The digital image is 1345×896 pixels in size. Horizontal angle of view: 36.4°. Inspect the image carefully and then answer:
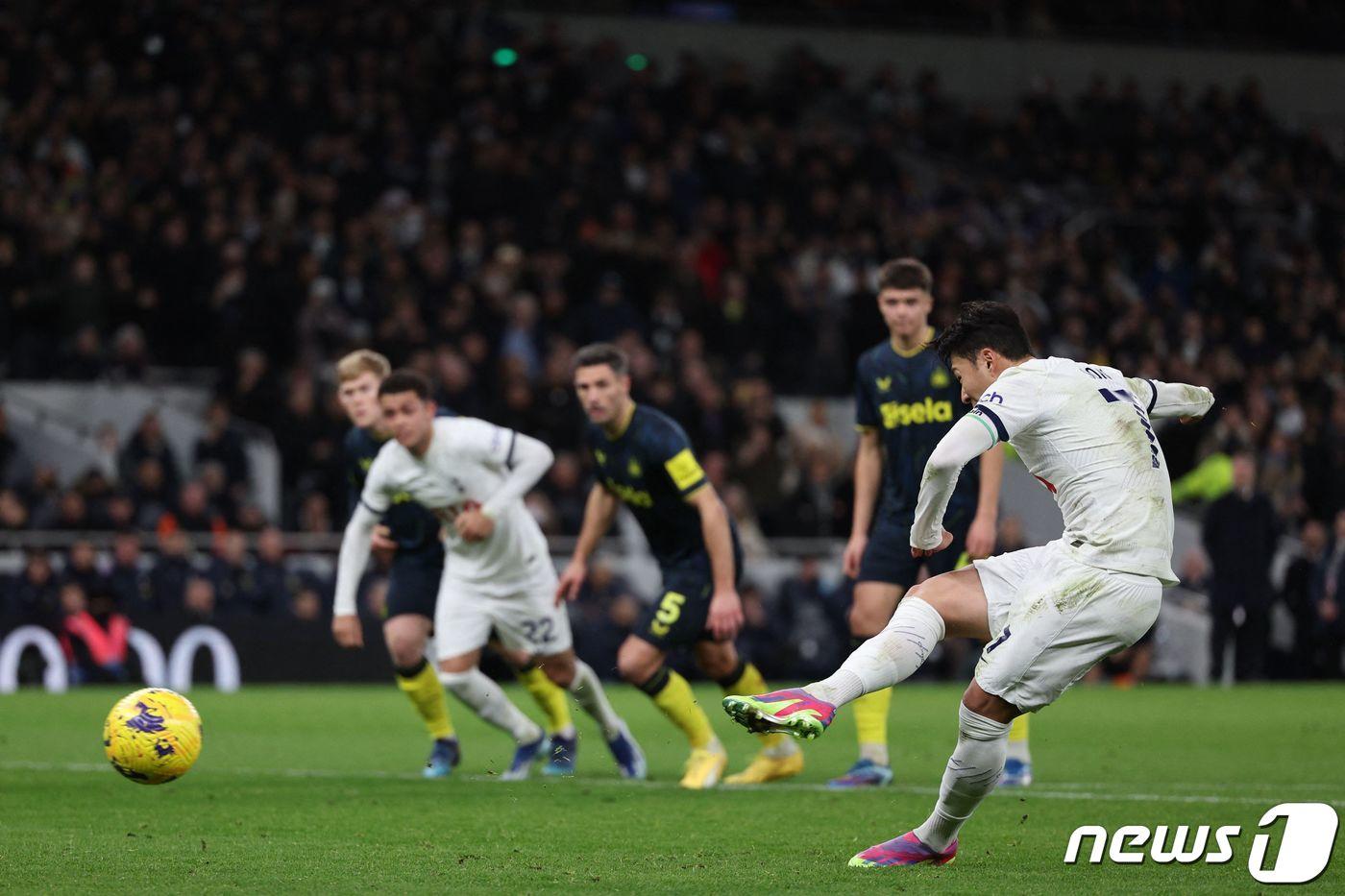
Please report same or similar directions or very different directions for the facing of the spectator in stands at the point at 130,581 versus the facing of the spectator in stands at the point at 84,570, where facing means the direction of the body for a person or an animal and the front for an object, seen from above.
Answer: same or similar directions

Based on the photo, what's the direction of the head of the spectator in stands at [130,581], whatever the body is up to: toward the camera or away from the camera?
toward the camera

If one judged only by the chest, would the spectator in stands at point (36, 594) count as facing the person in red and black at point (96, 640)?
no

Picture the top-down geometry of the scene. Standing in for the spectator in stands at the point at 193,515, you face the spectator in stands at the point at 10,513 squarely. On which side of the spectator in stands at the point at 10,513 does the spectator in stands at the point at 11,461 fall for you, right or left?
right

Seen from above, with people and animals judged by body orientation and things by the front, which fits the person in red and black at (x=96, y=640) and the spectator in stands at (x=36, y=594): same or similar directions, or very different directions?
same or similar directions

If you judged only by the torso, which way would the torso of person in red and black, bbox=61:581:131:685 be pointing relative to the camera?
toward the camera

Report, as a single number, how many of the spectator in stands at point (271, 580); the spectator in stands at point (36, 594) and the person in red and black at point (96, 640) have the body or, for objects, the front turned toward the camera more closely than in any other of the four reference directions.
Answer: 3

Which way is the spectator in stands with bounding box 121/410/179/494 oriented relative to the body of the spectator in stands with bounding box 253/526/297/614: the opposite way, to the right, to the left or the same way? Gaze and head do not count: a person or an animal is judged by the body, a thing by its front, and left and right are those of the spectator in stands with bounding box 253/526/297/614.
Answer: the same way

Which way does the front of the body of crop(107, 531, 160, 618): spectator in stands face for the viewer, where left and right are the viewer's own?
facing the viewer

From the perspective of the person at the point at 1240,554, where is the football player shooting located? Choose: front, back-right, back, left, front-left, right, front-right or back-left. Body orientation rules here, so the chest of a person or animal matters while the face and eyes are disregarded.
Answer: front

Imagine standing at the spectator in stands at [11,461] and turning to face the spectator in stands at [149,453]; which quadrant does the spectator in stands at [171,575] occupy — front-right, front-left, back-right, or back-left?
front-right

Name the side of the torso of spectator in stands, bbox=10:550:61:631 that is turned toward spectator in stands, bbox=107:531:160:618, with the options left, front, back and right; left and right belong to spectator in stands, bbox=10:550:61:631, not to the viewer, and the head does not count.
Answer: left

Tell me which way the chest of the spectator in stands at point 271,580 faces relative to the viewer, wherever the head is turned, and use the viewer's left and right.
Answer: facing the viewer

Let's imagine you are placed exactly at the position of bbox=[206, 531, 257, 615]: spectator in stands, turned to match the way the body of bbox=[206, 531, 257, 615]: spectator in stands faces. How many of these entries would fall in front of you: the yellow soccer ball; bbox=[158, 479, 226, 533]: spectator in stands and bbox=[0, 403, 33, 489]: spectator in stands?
1

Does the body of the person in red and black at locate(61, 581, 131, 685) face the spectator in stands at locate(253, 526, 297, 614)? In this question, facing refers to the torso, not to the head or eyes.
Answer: no

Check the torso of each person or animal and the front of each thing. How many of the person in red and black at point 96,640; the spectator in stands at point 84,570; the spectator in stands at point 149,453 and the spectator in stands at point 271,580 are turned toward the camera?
4

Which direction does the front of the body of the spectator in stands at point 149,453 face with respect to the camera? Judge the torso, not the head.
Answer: toward the camera

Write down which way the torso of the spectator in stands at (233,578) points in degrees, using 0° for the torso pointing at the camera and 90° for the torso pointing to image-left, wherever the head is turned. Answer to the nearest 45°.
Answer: approximately 0°

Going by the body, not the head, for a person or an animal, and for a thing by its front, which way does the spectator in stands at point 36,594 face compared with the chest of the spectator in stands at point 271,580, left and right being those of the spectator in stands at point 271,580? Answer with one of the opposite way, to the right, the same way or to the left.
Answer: the same way

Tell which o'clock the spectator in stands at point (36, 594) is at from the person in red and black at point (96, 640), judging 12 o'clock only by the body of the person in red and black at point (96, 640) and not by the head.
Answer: the spectator in stands at point (36, 594) is roughly at 3 o'clock from the person in red and black at point (96, 640).

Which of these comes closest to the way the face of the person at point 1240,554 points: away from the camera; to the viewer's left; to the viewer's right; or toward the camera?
toward the camera

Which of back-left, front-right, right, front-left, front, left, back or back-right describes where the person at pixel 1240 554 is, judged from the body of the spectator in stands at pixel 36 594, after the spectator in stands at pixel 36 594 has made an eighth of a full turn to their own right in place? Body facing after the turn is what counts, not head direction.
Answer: back-left
